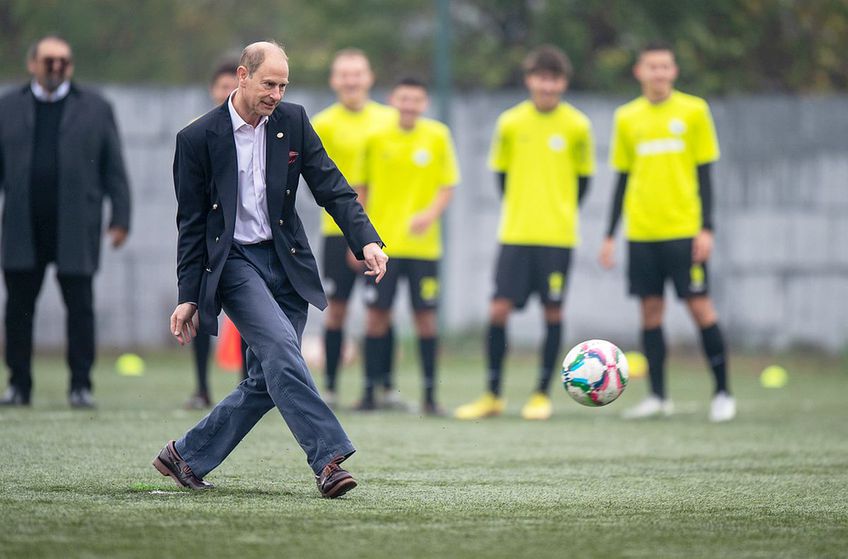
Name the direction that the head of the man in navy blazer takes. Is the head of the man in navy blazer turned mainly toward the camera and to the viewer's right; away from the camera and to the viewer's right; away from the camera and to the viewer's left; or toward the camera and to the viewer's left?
toward the camera and to the viewer's right

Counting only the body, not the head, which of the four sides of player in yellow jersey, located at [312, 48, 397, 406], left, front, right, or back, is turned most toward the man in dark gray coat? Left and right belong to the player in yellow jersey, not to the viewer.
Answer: right

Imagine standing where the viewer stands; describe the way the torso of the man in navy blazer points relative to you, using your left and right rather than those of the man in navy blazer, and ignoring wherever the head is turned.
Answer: facing the viewer and to the right of the viewer

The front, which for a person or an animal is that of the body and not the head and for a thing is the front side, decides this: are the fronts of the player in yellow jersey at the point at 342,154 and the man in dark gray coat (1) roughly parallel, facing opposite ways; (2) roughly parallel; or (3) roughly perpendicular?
roughly parallel

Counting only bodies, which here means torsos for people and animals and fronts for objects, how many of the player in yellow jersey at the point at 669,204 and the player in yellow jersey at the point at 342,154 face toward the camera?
2

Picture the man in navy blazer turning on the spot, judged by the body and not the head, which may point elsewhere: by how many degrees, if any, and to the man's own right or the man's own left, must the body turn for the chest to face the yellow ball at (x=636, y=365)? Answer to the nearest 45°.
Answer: approximately 90° to the man's own left

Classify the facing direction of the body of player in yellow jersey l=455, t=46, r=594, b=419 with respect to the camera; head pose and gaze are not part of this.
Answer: toward the camera

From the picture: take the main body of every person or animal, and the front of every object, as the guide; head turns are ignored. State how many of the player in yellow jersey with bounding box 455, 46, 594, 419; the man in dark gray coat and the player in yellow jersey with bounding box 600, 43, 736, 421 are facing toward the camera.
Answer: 3

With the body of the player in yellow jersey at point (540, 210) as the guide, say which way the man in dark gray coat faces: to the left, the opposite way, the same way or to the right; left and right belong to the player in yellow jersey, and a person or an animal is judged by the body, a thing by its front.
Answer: the same way

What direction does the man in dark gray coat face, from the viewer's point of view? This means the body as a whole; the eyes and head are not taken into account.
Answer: toward the camera

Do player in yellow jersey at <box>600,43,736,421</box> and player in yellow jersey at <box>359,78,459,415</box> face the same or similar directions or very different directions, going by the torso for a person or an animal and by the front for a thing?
same or similar directions

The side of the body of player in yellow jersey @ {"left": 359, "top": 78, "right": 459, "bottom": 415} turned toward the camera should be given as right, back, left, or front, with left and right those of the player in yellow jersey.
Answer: front

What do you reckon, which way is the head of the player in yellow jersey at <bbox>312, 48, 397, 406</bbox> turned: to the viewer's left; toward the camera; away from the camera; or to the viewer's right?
toward the camera

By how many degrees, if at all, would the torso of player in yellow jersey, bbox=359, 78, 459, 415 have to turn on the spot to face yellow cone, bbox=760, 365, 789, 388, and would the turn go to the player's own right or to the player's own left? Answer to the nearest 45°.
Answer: approximately 135° to the player's own left

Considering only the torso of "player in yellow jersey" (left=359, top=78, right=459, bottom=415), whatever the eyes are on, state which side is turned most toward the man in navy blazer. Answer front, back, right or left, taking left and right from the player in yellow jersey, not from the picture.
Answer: front

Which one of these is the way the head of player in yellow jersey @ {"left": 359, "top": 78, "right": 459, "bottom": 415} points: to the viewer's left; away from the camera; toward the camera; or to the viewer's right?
toward the camera

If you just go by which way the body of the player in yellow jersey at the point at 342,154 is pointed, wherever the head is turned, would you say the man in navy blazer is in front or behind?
in front

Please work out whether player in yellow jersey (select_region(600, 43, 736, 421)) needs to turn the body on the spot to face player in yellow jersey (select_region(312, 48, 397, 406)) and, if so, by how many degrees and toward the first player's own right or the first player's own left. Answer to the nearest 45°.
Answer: approximately 90° to the first player's own right
